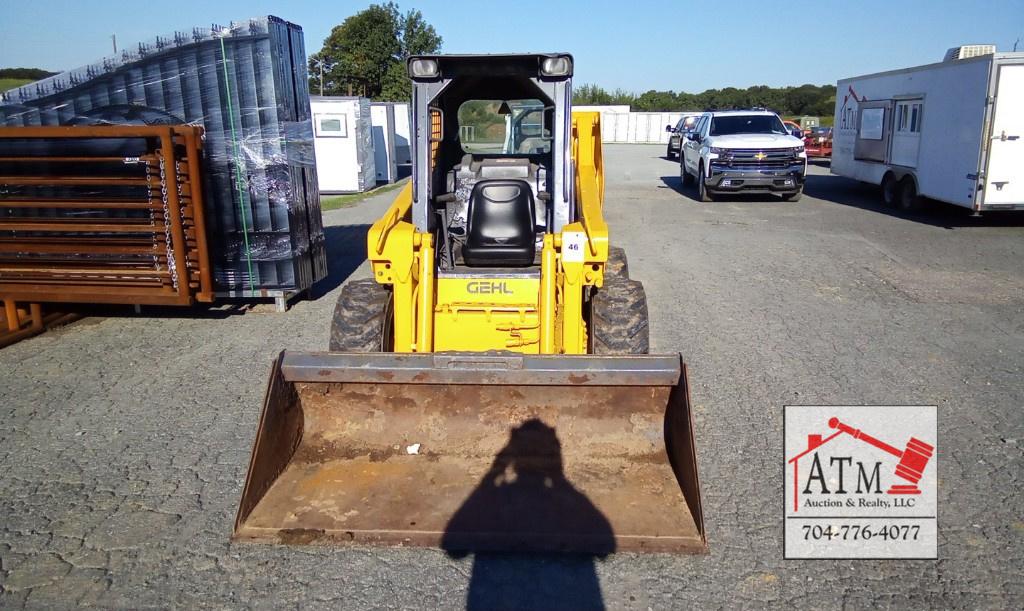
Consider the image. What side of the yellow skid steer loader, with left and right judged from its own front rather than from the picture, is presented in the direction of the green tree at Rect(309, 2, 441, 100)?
back

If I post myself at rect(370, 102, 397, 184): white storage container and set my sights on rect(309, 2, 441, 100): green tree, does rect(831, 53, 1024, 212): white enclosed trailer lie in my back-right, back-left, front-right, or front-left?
back-right

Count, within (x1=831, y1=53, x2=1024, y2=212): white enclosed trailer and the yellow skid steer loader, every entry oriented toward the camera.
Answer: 1

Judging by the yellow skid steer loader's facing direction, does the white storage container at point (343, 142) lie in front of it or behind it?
behind

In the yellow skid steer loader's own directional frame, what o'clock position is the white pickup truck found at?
The white pickup truck is roughly at 7 o'clock from the yellow skid steer loader.

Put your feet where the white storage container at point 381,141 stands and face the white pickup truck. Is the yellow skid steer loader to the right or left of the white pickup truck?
right

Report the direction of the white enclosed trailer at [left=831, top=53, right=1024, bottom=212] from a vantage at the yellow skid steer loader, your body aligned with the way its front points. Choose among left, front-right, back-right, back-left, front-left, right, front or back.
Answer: back-left

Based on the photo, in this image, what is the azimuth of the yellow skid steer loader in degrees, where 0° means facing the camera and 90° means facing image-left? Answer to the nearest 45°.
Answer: approximately 0°

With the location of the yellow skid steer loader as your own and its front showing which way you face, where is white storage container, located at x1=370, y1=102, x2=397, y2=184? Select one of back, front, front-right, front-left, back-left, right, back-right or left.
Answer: back

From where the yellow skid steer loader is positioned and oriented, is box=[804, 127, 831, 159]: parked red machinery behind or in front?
behind
